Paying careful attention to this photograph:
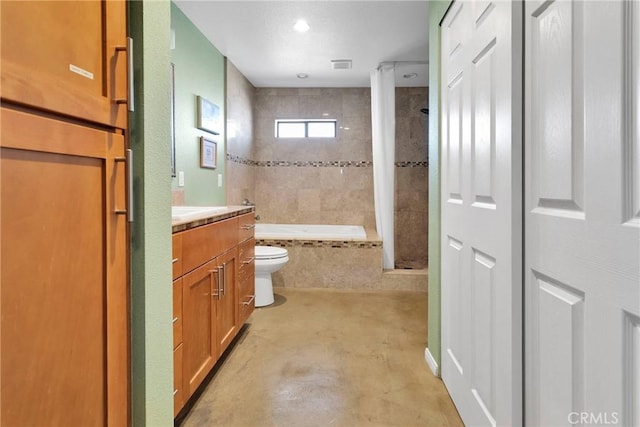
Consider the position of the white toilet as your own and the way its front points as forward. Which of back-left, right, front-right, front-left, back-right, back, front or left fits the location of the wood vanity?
right

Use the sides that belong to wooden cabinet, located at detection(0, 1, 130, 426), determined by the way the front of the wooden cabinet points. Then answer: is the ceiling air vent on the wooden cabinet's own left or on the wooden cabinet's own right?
on the wooden cabinet's own left

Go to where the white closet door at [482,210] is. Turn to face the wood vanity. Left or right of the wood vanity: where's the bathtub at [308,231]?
right

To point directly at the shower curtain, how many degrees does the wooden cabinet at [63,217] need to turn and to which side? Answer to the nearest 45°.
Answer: approximately 90° to its left

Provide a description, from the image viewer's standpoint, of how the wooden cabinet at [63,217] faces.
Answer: facing the viewer and to the right of the viewer

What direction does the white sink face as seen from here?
to the viewer's right

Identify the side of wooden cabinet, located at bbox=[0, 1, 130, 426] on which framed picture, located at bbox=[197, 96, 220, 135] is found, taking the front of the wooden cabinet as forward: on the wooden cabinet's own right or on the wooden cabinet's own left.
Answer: on the wooden cabinet's own left

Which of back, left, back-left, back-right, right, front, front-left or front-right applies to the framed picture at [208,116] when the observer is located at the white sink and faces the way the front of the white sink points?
left

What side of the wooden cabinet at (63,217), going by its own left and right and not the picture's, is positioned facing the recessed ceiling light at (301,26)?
left
